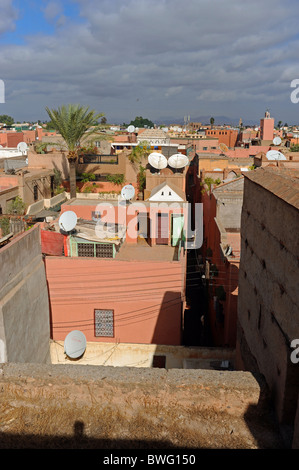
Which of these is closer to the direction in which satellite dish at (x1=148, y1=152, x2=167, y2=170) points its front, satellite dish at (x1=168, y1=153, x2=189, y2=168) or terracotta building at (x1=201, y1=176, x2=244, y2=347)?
the terracotta building

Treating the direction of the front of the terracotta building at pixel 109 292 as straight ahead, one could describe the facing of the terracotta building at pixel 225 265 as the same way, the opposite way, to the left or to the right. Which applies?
to the right

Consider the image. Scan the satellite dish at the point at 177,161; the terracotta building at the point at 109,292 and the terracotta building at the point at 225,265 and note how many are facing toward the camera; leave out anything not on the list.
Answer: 2

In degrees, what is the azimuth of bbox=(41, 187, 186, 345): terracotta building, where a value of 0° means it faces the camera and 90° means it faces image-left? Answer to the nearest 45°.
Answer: approximately 0°

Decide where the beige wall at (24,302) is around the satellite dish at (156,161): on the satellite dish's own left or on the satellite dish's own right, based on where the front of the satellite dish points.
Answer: on the satellite dish's own right

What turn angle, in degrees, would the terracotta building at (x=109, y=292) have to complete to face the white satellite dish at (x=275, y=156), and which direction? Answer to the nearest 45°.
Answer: approximately 135° to its left

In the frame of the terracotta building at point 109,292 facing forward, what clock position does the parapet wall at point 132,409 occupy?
The parapet wall is roughly at 12 o'clock from the terracotta building.

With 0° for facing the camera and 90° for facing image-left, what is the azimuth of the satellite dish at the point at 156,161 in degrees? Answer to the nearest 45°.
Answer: approximately 315°

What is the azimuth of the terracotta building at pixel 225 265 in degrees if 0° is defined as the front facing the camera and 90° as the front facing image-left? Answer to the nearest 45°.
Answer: approximately 90°

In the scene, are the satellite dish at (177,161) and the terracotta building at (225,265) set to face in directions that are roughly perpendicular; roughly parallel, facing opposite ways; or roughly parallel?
roughly perpendicular

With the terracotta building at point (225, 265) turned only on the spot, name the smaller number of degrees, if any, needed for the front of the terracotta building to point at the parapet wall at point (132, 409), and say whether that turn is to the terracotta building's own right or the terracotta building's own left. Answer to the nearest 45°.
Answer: approximately 90° to the terracotta building's own left

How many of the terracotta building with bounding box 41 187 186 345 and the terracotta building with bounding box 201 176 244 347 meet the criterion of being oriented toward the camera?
1
